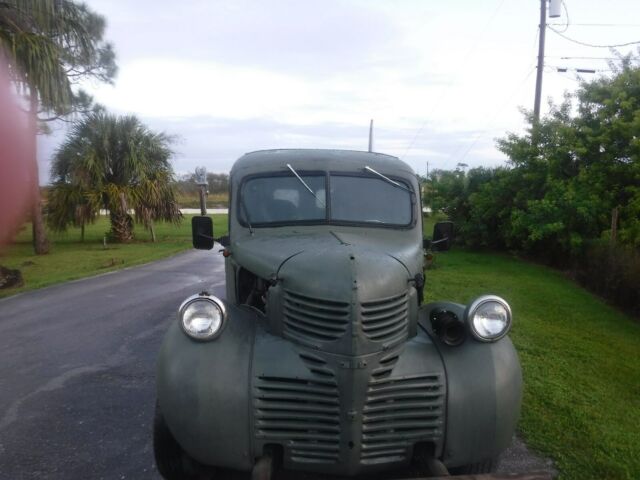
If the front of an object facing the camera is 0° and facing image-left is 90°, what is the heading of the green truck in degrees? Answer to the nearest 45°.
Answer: approximately 0°

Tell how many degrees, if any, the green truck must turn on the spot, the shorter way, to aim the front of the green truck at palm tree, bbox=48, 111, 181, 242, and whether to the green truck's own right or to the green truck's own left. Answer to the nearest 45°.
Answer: approximately 135° to the green truck's own right

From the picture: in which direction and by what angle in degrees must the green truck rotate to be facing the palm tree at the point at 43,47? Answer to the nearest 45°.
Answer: approximately 135° to its right

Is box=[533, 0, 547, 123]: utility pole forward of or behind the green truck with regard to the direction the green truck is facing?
behind
